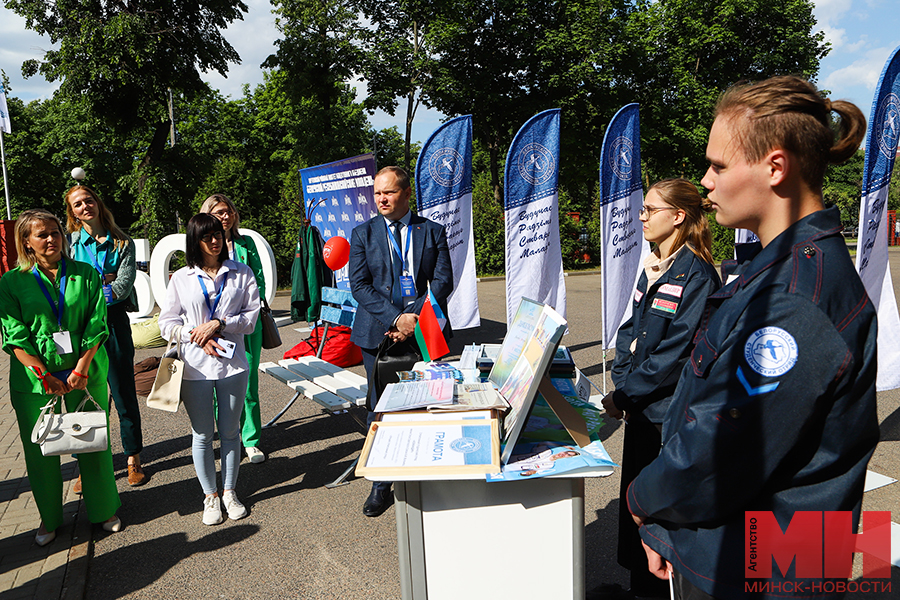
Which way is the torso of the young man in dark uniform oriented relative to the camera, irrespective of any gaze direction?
to the viewer's left

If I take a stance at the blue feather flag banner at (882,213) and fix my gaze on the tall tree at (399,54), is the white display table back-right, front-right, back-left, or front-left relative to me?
back-left

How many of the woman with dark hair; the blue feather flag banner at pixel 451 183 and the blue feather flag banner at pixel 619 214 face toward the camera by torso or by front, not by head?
3

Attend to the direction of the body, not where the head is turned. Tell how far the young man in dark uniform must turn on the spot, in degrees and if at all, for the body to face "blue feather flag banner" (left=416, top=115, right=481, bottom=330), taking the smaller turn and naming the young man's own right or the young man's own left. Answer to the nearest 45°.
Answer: approximately 45° to the young man's own right

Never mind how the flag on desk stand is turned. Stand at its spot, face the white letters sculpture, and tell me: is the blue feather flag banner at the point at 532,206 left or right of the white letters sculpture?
right

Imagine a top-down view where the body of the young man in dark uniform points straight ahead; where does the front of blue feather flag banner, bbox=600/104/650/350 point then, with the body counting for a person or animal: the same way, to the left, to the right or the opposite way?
to the left

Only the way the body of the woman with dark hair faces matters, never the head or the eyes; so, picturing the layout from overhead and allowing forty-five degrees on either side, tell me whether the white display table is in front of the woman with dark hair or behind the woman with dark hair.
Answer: in front

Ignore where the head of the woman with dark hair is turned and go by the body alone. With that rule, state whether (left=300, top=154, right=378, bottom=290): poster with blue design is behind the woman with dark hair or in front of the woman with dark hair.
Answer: behind

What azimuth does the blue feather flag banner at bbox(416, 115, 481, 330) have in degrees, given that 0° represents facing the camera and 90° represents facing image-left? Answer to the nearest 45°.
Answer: approximately 0°

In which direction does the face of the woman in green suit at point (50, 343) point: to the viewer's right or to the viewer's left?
to the viewer's right

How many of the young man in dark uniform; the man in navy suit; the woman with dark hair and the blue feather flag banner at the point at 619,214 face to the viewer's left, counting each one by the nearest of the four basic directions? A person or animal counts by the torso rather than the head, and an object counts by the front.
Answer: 1

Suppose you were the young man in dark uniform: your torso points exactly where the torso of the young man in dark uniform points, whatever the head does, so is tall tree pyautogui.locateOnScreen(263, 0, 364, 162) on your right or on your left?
on your right

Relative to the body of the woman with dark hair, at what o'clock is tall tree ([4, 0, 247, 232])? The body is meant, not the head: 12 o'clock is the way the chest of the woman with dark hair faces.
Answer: The tall tree is roughly at 6 o'clock from the woman with dark hair.
